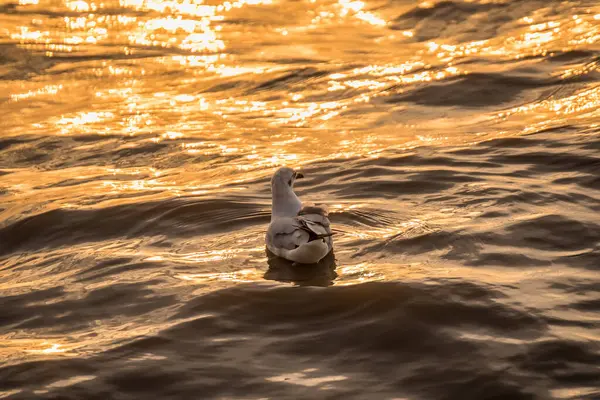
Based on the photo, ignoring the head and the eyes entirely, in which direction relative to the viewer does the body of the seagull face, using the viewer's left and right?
facing away from the viewer and to the left of the viewer
